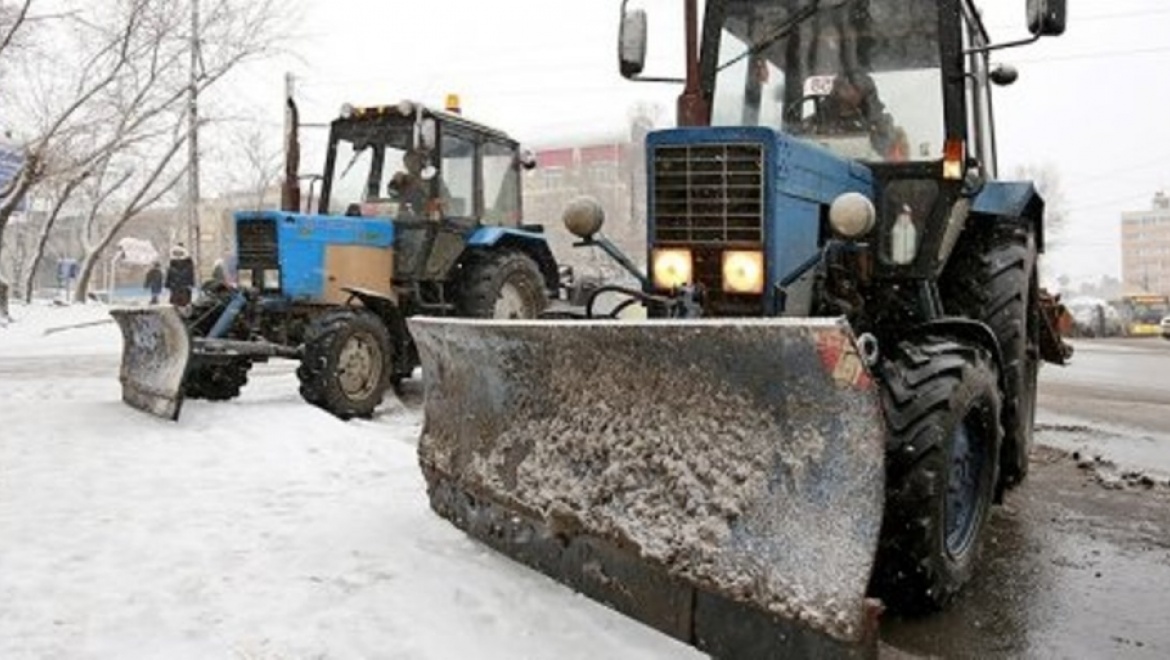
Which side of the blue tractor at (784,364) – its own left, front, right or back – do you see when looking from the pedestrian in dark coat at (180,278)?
right

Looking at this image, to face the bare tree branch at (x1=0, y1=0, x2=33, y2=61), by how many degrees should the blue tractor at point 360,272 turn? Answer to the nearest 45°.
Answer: approximately 90° to its right

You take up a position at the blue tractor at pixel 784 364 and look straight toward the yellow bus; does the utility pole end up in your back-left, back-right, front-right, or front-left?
front-left

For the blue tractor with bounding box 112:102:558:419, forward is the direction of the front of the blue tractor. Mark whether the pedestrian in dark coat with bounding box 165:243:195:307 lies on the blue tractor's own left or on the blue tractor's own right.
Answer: on the blue tractor's own right

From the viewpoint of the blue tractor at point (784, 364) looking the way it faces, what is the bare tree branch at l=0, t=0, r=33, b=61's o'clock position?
The bare tree branch is roughly at 3 o'clock from the blue tractor.

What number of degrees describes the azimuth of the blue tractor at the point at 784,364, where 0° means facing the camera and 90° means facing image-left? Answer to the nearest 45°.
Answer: approximately 45°

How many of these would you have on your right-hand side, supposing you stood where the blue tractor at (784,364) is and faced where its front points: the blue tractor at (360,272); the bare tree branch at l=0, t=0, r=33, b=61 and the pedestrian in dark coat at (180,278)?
3

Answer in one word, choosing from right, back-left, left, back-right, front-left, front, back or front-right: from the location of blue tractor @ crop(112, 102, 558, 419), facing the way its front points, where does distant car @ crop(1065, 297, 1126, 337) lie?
back

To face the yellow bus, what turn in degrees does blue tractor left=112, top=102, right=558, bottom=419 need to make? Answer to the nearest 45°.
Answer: approximately 180°

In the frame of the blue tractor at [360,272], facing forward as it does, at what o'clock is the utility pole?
The utility pole is roughly at 4 o'clock from the blue tractor.

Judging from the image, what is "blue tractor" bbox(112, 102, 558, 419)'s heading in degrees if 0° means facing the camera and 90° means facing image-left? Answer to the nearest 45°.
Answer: approximately 45°

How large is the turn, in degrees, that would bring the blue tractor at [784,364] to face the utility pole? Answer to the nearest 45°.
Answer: approximately 90° to its right
